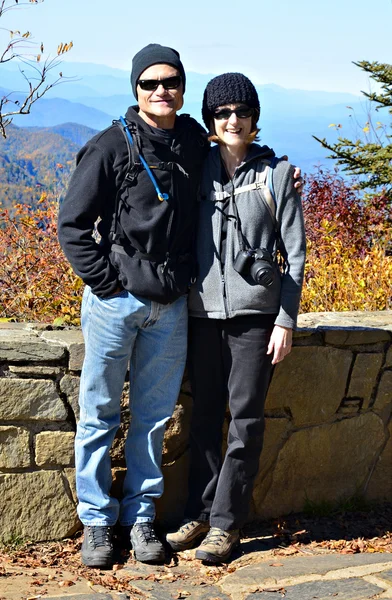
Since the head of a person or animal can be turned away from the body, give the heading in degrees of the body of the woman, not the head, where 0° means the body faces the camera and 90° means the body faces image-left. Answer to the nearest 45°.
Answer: approximately 45°

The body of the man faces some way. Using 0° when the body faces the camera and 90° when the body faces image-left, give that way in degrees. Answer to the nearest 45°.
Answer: approximately 315°
